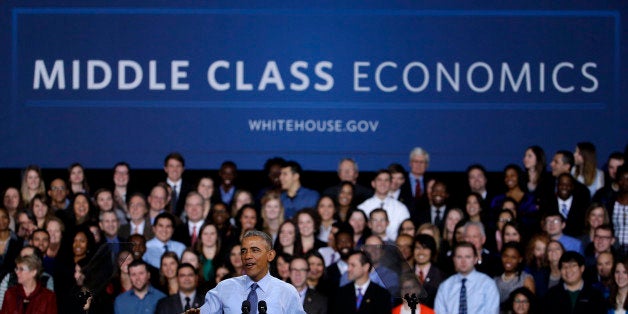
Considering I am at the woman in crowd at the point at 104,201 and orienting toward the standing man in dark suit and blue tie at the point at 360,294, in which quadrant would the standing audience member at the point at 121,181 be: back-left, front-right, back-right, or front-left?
back-left

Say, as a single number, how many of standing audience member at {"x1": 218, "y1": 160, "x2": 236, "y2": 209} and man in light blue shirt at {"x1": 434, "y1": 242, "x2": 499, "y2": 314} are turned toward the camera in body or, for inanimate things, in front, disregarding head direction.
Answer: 2

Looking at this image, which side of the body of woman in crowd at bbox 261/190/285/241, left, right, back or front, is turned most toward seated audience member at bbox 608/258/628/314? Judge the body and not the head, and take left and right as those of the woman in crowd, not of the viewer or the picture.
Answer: left

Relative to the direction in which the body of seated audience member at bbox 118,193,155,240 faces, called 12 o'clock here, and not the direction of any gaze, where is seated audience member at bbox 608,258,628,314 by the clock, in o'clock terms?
seated audience member at bbox 608,258,628,314 is roughly at 10 o'clock from seated audience member at bbox 118,193,155,240.

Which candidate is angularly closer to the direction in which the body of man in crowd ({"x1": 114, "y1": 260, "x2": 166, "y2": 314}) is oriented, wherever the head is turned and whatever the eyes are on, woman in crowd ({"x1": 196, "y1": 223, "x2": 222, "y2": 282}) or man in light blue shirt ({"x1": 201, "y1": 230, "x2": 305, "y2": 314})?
the man in light blue shirt

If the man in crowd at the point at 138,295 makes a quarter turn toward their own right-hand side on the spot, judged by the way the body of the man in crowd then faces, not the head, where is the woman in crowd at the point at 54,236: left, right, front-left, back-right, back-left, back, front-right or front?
front-right

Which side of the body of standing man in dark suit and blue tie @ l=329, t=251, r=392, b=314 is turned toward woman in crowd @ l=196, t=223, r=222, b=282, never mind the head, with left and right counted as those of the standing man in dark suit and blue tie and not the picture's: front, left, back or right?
right

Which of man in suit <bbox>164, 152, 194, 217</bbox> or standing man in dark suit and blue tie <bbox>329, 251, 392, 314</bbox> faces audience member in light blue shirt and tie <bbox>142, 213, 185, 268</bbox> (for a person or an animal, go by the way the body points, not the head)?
the man in suit

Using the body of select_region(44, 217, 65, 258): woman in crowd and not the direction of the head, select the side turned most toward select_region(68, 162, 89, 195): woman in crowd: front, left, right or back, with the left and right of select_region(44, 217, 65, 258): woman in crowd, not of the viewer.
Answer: back

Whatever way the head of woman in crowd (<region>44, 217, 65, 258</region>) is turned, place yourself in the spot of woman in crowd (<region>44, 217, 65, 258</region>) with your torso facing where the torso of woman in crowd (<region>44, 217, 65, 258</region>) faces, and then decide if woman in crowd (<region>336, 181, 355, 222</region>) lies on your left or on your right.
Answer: on your left

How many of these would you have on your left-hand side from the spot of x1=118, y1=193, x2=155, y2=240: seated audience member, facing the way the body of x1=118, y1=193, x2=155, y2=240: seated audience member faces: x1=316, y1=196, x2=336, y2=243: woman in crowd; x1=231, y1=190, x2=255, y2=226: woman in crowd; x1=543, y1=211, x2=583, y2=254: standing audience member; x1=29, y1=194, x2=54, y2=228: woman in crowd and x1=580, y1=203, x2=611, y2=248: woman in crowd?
4

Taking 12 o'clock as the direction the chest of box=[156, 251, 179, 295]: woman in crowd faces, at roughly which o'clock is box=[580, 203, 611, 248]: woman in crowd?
box=[580, 203, 611, 248]: woman in crowd is roughly at 9 o'clock from box=[156, 251, 179, 295]: woman in crowd.

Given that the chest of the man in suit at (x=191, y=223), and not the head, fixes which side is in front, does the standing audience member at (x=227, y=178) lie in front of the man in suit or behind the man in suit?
behind

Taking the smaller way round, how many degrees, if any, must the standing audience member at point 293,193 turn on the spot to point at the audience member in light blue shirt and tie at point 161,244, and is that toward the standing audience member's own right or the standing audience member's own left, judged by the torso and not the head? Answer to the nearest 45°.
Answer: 0° — they already face them

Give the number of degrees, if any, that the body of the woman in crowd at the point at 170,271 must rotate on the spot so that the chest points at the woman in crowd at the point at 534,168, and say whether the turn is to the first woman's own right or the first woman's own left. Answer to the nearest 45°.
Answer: approximately 90° to the first woman's own left
